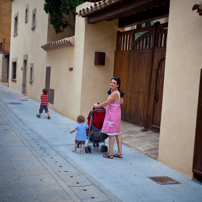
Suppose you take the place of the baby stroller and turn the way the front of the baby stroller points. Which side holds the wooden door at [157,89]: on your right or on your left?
on your right

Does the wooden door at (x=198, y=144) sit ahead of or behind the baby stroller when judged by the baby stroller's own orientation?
behind

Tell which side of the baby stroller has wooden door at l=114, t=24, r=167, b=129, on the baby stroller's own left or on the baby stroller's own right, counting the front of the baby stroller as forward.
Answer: on the baby stroller's own right

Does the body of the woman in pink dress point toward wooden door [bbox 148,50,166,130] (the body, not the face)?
no

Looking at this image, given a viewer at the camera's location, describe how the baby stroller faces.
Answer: facing away from the viewer and to the left of the viewer

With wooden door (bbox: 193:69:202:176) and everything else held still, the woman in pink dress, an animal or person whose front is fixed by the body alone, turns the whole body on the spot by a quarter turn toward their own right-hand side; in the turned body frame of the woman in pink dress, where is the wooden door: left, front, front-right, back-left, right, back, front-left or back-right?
back-right

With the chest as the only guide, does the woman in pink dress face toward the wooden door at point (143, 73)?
no

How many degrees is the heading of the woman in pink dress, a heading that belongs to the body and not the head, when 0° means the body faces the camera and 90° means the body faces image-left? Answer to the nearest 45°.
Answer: approximately 90°

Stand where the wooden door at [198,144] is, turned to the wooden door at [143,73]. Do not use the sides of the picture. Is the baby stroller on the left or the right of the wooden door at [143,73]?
left

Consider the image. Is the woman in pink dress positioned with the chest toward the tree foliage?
no
